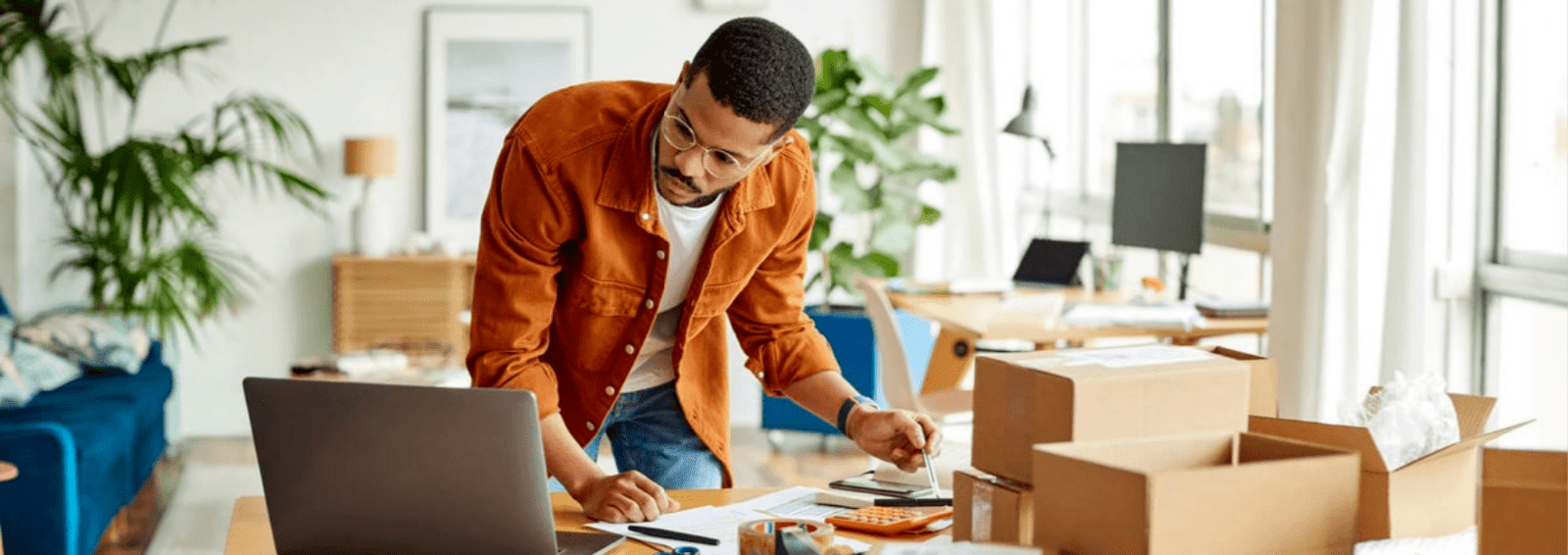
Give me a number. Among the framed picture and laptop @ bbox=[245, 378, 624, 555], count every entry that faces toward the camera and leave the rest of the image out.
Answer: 1

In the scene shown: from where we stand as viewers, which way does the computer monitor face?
facing the viewer and to the left of the viewer

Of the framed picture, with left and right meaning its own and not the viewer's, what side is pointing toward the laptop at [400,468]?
front

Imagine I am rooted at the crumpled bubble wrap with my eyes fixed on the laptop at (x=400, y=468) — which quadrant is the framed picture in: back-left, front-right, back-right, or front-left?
front-right

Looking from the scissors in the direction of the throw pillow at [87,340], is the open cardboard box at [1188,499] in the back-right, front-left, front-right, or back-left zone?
back-right

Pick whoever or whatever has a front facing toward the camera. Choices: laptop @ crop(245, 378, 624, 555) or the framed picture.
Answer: the framed picture

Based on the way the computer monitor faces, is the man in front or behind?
in front

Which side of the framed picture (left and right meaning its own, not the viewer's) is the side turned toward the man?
front

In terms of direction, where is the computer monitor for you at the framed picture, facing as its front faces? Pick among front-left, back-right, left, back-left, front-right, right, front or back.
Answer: front-left

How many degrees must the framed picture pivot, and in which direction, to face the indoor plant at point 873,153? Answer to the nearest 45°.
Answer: approximately 45° to its left

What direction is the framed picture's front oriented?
toward the camera

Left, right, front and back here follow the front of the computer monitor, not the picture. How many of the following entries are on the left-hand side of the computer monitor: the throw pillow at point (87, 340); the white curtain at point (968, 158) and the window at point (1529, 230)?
1

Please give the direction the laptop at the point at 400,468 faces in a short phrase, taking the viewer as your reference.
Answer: facing away from the viewer and to the right of the viewer

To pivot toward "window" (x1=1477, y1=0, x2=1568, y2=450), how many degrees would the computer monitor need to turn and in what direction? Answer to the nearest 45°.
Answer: approximately 90° to its left

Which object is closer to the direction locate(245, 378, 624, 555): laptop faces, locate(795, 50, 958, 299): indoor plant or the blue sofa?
the indoor plant

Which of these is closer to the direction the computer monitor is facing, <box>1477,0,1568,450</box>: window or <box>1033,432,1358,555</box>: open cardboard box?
the open cardboard box
